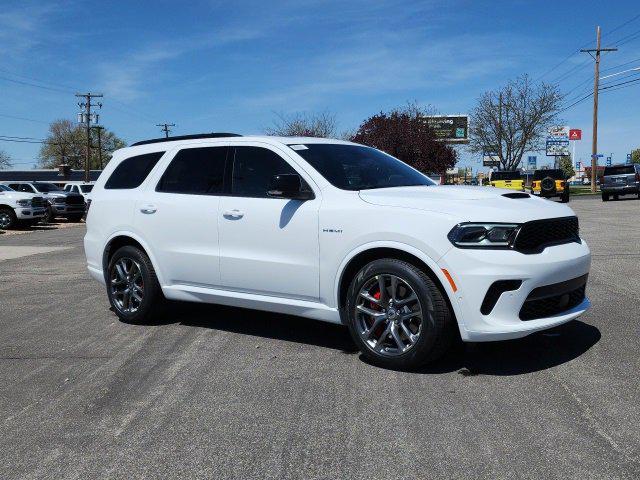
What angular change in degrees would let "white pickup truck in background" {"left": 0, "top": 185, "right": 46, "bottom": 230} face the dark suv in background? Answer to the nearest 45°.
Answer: approximately 45° to its left

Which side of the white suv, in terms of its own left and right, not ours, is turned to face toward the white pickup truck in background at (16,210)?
back

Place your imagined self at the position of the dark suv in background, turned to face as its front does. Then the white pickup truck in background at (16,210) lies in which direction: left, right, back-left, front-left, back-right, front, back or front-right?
back-left

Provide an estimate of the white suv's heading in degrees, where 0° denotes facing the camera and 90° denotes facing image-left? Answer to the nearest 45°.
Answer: approximately 315°

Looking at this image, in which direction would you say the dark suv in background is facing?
away from the camera

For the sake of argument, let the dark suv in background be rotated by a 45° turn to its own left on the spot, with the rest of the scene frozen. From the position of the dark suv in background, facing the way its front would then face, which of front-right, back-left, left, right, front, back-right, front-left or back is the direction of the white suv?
back-left
